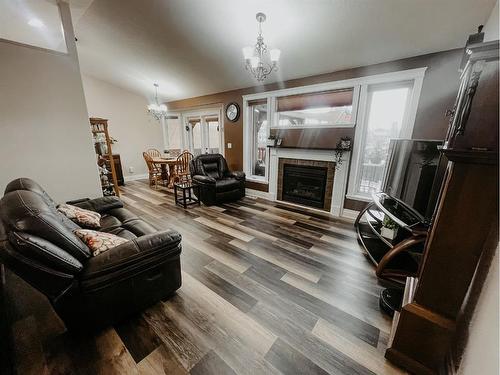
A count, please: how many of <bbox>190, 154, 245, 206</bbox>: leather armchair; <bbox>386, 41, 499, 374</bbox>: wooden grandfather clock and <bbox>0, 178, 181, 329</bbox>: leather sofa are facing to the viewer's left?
1

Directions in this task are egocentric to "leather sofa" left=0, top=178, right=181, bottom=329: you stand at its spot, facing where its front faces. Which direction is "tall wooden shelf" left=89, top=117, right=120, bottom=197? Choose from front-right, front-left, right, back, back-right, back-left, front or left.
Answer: front-left

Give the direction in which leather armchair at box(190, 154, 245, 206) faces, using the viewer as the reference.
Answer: facing the viewer and to the right of the viewer

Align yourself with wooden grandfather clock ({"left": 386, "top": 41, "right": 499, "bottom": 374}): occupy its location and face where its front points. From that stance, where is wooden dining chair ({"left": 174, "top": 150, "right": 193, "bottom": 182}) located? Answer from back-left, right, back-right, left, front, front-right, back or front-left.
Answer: front

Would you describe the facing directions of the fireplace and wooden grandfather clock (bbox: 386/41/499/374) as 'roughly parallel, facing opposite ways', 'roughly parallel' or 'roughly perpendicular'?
roughly perpendicular

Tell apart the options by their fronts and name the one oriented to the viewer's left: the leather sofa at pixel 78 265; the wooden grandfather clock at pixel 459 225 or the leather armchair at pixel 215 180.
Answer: the wooden grandfather clock

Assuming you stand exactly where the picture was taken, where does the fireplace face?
facing the viewer and to the left of the viewer

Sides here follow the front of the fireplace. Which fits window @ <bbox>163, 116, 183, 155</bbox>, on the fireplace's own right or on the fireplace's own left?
on the fireplace's own right

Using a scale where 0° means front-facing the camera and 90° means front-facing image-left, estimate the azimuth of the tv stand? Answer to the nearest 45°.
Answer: approximately 45°

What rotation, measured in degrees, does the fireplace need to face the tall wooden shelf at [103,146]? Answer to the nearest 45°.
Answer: approximately 45° to its right

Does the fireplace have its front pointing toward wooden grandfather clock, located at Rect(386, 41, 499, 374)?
no

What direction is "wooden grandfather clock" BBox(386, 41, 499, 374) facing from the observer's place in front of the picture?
facing to the left of the viewer

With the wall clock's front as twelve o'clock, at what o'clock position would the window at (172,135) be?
The window is roughly at 3 o'clock from the wall clock.

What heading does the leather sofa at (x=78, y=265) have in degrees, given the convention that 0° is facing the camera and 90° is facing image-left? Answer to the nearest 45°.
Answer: approximately 225°
